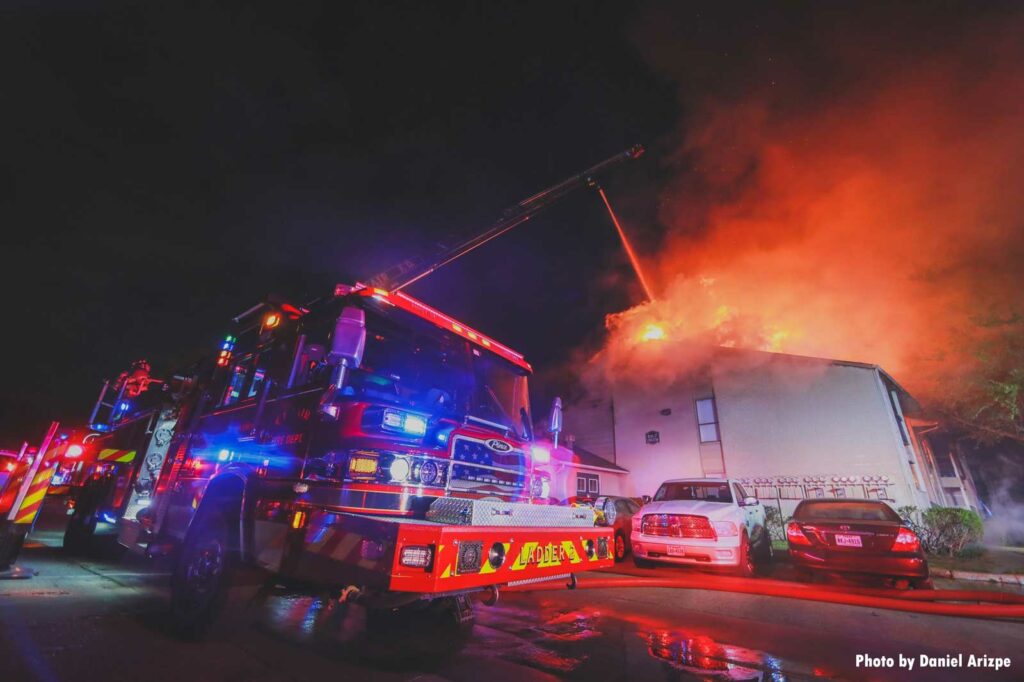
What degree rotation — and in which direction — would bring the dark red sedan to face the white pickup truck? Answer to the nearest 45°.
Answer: approximately 90° to its left

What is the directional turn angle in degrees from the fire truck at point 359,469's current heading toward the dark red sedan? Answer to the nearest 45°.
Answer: approximately 45° to its left

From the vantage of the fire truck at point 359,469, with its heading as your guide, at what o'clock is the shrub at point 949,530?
The shrub is roughly at 10 o'clock from the fire truck.

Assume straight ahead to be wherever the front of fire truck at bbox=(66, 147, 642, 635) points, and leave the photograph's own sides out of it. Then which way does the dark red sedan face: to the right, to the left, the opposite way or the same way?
to the left

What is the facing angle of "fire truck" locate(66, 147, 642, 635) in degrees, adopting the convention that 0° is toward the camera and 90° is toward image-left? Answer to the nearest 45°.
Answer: approximately 315°

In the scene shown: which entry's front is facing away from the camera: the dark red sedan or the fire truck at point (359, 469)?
the dark red sedan

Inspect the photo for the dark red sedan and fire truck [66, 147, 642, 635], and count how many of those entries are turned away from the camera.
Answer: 1

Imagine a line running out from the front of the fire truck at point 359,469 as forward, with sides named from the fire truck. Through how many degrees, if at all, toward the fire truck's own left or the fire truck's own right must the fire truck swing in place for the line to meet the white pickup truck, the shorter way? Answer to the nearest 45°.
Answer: approximately 45° to the fire truck's own left

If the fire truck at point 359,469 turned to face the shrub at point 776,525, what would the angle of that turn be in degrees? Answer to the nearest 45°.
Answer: approximately 90° to its left

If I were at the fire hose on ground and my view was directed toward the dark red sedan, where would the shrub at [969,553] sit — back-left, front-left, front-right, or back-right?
front-right

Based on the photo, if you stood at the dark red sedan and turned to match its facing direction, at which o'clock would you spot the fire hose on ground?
The fire hose on ground is roughly at 6 o'clock from the dark red sedan.

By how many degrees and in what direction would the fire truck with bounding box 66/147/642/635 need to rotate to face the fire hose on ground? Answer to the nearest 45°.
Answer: approximately 45° to its left

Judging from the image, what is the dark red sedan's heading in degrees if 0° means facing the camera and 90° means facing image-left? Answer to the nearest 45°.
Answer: approximately 180°
